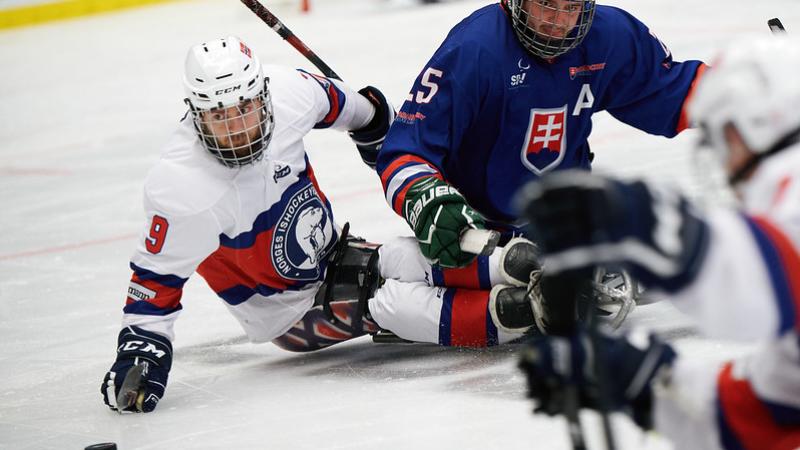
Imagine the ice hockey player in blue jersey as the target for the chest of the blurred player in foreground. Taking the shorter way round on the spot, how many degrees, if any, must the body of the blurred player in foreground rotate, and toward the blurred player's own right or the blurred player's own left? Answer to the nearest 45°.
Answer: approximately 45° to the blurred player's own right

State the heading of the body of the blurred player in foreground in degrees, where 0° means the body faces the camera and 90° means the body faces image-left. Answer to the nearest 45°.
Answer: approximately 90°

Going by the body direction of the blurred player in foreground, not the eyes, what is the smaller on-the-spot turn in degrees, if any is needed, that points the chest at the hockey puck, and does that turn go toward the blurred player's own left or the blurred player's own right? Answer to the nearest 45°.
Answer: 0° — they already face it
